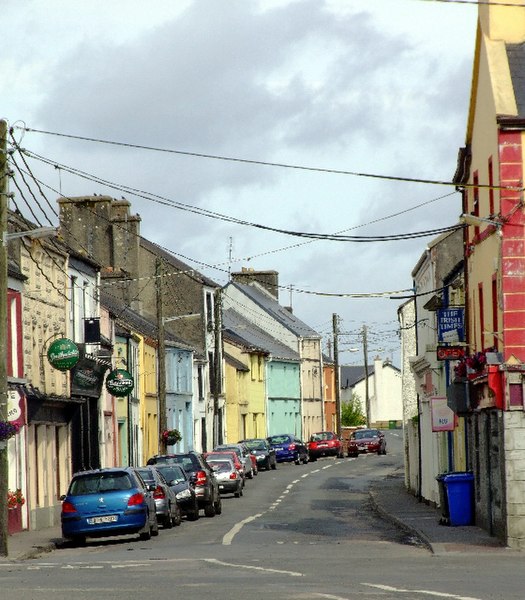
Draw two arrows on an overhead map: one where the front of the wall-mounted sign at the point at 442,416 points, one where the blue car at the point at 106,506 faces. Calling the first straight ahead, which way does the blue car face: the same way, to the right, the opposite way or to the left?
the opposite way

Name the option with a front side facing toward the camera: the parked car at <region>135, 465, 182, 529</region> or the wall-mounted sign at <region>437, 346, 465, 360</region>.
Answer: the wall-mounted sign

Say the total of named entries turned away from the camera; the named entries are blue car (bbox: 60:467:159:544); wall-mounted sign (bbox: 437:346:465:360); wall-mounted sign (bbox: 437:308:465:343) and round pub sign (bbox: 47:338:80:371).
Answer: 1

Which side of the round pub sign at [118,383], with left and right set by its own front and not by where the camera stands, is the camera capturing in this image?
front

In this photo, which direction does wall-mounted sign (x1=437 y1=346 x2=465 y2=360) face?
toward the camera

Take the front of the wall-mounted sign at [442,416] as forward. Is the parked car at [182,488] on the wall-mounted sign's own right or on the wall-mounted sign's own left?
on the wall-mounted sign's own right

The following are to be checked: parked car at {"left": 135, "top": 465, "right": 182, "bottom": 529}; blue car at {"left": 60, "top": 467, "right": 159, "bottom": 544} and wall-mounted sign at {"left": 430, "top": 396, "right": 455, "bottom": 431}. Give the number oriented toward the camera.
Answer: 1

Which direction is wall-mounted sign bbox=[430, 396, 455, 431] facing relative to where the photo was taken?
toward the camera

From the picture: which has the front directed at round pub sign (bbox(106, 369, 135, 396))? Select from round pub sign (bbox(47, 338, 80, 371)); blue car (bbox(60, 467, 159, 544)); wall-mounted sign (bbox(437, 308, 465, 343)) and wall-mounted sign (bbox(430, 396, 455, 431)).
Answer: the blue car

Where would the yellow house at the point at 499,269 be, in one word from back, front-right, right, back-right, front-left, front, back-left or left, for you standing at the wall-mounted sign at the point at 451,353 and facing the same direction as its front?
front

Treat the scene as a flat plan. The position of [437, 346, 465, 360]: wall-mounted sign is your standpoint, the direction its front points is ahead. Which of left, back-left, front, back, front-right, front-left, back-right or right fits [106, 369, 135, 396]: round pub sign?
back-right
